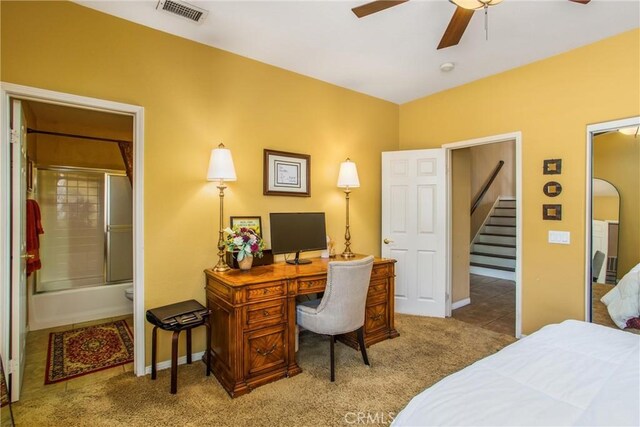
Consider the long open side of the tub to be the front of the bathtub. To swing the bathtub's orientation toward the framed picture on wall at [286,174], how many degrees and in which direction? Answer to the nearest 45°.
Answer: approximately 45° to its left

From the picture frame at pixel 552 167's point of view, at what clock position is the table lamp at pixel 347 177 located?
The table lamp is roughly at 2 o'clock from the picture frame.

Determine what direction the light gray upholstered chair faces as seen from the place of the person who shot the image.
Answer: facing away from the viewer and to the left of the viewer

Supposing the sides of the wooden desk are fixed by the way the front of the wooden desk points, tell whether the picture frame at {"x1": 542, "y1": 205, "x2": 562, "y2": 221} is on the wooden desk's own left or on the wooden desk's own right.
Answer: on the wooden desk's own left

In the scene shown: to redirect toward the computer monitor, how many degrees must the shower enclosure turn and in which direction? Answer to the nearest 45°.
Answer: approximately 45° to its left

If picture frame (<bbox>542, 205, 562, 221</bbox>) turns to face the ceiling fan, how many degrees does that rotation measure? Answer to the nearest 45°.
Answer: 0° — it already faces it

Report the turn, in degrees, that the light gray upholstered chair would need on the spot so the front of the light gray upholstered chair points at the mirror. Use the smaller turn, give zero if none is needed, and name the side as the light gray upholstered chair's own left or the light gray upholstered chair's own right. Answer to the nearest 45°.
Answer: approximately 135° to the light gray upholstered chair's own right

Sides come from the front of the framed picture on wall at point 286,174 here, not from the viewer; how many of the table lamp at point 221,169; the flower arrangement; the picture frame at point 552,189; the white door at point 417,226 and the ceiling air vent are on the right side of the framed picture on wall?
3
